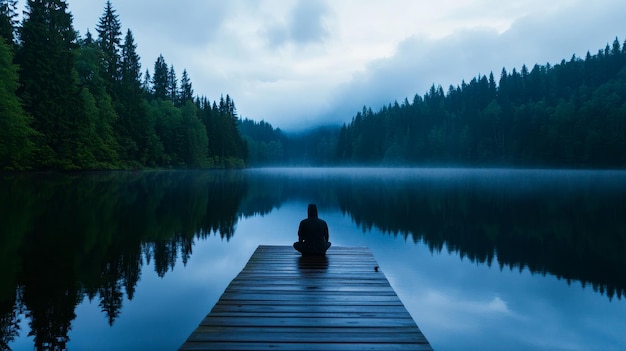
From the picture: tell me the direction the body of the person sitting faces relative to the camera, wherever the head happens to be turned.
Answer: away from the camera

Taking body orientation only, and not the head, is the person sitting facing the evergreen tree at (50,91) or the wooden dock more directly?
the evergreen tree

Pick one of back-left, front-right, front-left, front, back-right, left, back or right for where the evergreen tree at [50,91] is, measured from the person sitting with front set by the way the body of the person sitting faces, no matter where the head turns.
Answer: front-left

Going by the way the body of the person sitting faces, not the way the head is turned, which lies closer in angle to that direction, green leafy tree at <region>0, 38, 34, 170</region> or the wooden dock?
the green leafy tree
